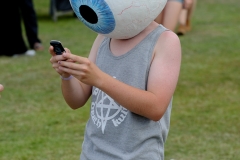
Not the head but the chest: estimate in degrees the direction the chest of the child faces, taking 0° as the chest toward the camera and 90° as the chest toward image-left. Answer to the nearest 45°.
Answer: approximately 45°

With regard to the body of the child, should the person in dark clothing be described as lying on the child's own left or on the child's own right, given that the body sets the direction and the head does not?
on the child's own right
